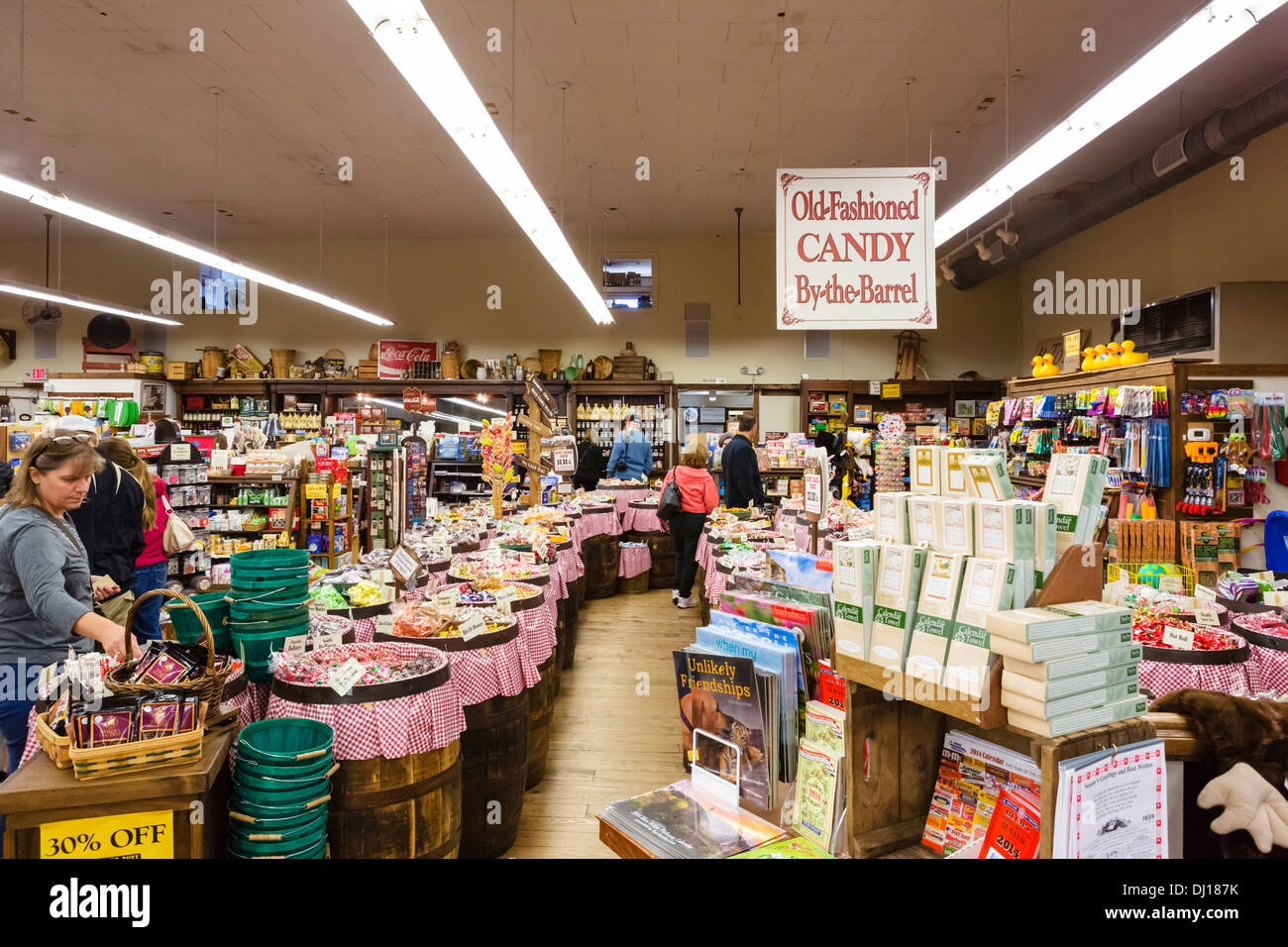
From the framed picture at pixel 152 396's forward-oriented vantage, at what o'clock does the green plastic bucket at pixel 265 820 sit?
The green plastic bucket is roughly at 12 o'clock from the framed picture.

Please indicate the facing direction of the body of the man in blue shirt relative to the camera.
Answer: away from the camera

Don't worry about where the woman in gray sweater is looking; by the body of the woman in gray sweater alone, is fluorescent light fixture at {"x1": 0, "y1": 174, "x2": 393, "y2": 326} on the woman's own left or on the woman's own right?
on the woman's own left

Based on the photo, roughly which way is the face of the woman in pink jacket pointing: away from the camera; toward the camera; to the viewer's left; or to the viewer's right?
away from the camera

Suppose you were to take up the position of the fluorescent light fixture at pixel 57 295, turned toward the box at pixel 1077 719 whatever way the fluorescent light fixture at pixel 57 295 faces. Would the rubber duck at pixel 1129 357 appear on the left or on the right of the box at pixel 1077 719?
left

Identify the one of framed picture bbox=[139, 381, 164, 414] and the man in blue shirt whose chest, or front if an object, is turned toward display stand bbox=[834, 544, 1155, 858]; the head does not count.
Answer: the framed picture
